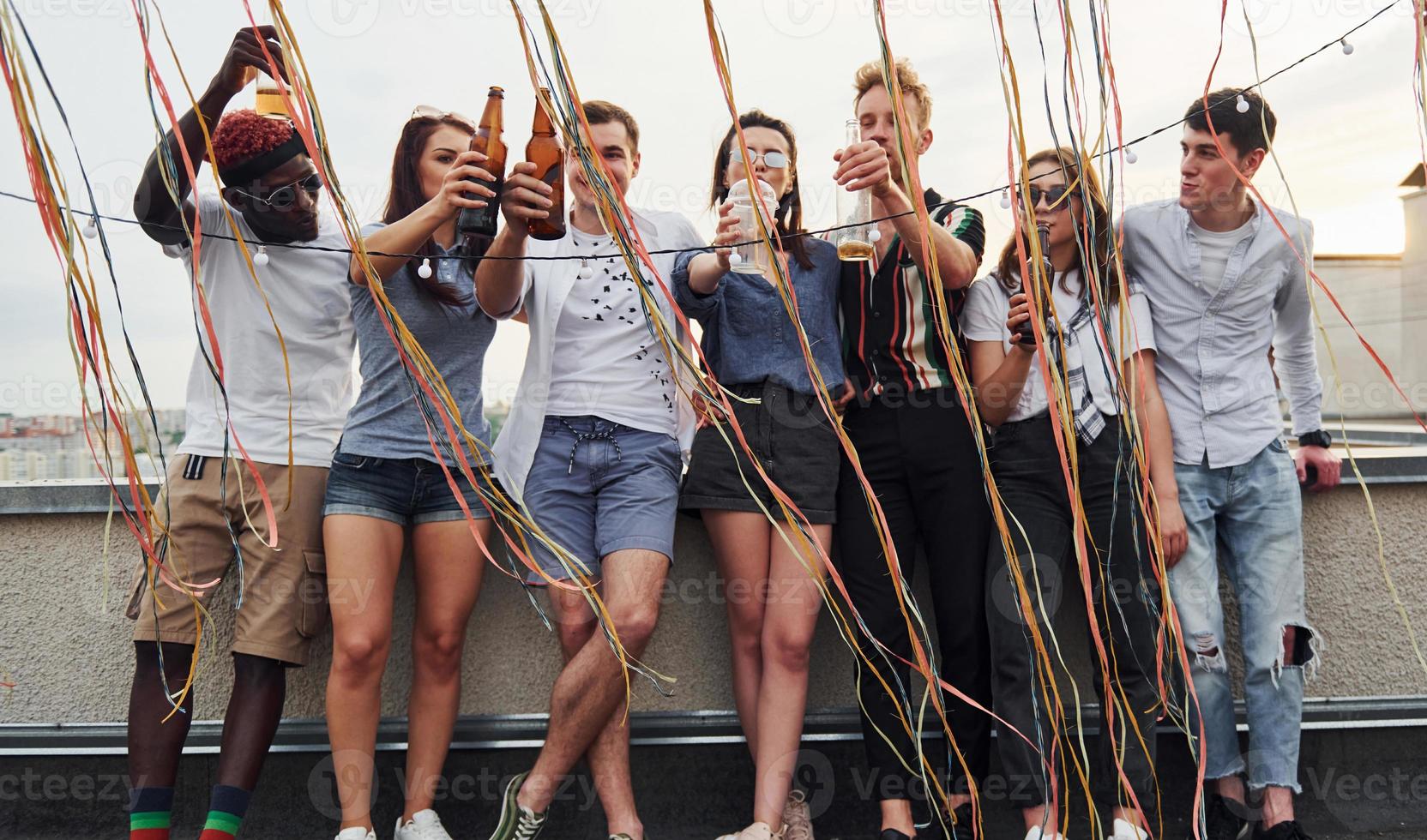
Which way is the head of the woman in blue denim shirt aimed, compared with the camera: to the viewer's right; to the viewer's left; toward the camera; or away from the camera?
toward the camera

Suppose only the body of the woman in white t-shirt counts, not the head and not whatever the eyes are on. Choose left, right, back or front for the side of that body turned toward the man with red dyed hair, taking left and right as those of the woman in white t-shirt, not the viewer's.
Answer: right

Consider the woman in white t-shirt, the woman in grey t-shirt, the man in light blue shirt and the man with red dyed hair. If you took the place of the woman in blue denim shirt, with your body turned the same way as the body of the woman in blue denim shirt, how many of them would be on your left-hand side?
2

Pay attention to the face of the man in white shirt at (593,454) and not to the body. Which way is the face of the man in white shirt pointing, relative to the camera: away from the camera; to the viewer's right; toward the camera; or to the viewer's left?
toward the camera

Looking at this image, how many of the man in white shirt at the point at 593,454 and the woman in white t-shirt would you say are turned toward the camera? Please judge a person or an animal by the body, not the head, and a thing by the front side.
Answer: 2

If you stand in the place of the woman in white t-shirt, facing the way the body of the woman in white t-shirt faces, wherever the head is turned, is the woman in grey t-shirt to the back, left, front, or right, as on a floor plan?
right

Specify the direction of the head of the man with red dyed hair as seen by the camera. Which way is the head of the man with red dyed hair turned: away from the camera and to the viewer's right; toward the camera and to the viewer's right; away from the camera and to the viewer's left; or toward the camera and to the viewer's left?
toward the camera and to the viewer's right

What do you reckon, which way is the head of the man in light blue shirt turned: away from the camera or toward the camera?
toward the camera

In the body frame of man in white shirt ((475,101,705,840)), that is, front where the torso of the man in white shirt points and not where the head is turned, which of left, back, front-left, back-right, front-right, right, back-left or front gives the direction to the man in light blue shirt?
left

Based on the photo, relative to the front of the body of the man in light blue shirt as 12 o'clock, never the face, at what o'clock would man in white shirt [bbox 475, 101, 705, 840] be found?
The man in white shirt is roughly at 2 o'clock from the man in light blue shirt.

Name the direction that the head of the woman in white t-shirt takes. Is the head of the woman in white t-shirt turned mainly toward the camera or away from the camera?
toward the camera

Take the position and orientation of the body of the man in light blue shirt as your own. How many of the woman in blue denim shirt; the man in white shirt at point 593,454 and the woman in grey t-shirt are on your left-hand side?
0

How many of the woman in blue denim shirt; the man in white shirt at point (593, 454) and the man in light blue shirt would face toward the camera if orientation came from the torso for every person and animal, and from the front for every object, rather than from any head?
3

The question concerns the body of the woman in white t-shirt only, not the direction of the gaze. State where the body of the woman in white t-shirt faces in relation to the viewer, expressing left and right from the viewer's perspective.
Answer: facing the viewer
